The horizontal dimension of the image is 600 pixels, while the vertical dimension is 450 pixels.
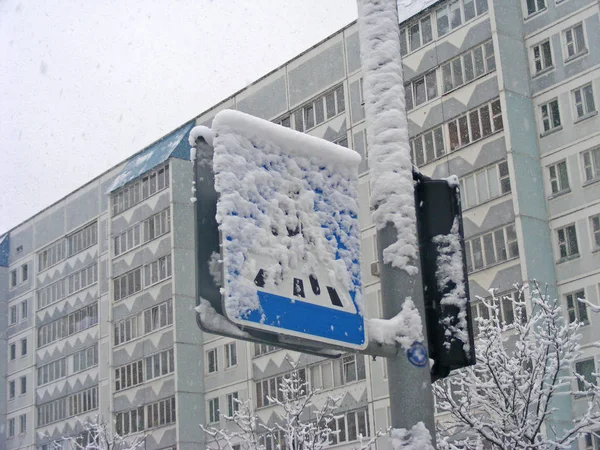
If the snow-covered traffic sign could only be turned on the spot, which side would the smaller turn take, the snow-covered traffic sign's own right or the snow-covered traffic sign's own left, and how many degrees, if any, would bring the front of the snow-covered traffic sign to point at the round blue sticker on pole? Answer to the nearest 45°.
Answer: approximately 90° to the snow-covered traffic sign's own left

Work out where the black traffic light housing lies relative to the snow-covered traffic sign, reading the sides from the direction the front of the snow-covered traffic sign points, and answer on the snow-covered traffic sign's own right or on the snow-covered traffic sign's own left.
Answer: on the snow-covered traffic sign's own left

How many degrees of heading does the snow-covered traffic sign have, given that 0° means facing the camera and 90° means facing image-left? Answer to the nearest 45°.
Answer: approximately 315°

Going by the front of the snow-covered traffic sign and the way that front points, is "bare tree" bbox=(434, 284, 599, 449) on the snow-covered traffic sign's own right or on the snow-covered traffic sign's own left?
on the snow-covered traffic sign's own left
